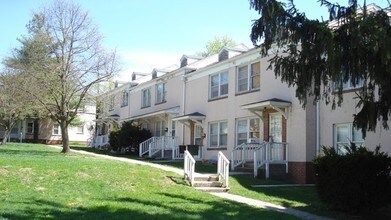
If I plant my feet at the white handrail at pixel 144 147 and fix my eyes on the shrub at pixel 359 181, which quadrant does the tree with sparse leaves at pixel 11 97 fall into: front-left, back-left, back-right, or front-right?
back-right

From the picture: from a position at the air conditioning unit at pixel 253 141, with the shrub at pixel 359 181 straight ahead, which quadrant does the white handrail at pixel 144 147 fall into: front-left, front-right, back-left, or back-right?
back-right

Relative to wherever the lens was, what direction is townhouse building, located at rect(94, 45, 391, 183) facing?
facing the viewer and to the left of the viewer

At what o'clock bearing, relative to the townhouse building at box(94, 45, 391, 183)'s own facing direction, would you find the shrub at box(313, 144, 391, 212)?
The shrub is roughly at 10 o'clock from the townhouse building.

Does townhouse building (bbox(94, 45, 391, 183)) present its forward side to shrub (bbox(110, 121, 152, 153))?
no

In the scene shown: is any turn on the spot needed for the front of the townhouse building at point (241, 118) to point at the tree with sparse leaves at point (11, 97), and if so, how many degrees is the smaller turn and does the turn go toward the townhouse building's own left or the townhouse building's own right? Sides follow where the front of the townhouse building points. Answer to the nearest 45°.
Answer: approximately 45° to the townhouse building's own right
